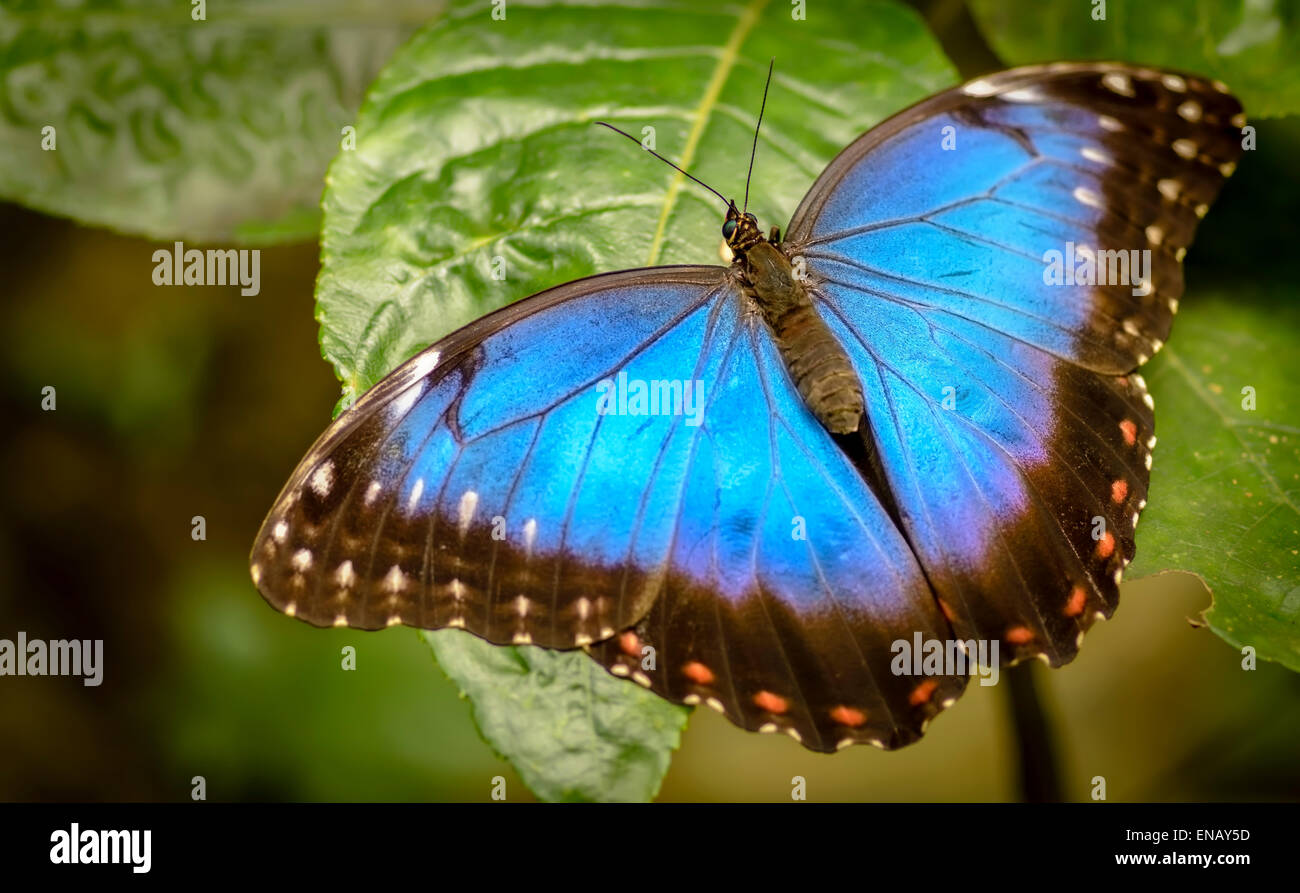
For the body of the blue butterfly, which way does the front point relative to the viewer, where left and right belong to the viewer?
facing away from the viewer and to the left of the viewer
